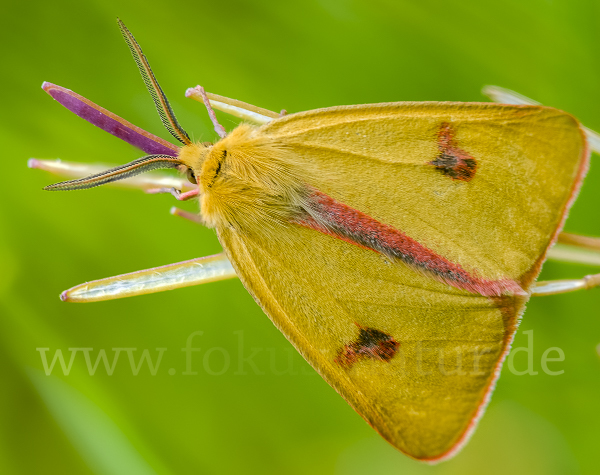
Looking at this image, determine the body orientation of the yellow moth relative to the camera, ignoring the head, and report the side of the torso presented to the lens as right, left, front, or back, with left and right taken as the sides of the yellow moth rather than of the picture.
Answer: left
